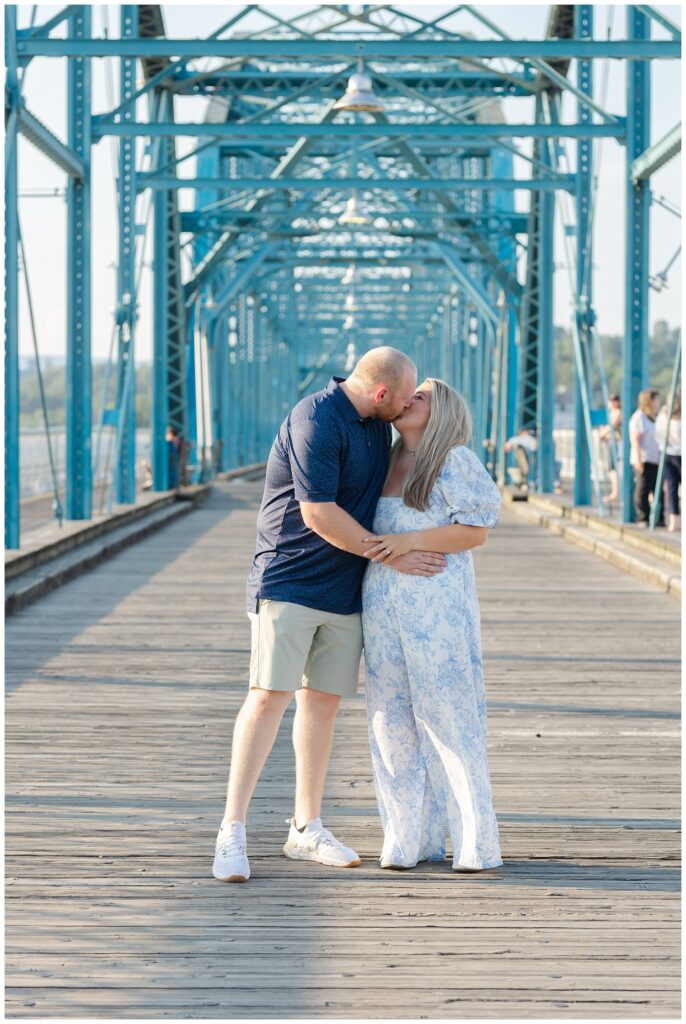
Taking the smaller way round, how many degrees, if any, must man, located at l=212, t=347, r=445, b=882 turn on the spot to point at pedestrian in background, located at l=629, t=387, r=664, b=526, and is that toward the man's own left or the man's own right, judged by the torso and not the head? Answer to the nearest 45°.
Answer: approximately 135° to the man's own left

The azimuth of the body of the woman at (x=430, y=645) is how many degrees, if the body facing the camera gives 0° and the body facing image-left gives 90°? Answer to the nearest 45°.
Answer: approximately 45°

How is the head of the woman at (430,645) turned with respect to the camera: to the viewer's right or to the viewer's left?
to the viewer's left

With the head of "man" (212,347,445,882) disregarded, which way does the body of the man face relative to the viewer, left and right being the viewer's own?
facing the viewer and to the right of the viewer

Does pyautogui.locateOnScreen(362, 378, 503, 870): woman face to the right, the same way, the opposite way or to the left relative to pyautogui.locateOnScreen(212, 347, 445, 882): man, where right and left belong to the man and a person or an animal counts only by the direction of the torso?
to the right

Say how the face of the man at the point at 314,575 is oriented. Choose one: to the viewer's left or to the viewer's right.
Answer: to the viewer's right
